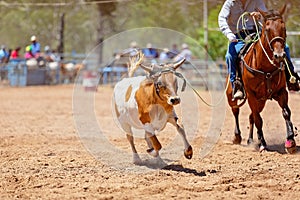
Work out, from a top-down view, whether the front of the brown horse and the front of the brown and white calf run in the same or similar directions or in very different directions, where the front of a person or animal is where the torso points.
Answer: same or similar directions

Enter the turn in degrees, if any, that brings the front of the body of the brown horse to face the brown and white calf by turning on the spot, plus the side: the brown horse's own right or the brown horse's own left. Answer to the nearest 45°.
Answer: approximately 90° to the brown horse's own right

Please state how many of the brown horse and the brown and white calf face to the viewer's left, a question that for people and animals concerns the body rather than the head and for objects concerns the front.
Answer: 0

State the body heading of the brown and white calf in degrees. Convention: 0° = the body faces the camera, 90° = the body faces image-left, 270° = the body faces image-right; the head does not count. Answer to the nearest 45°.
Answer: approximately 315°

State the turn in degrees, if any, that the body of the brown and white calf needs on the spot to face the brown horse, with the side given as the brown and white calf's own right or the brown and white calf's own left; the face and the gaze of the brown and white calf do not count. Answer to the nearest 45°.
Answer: approximately 90° to the brown and white calf's own left
